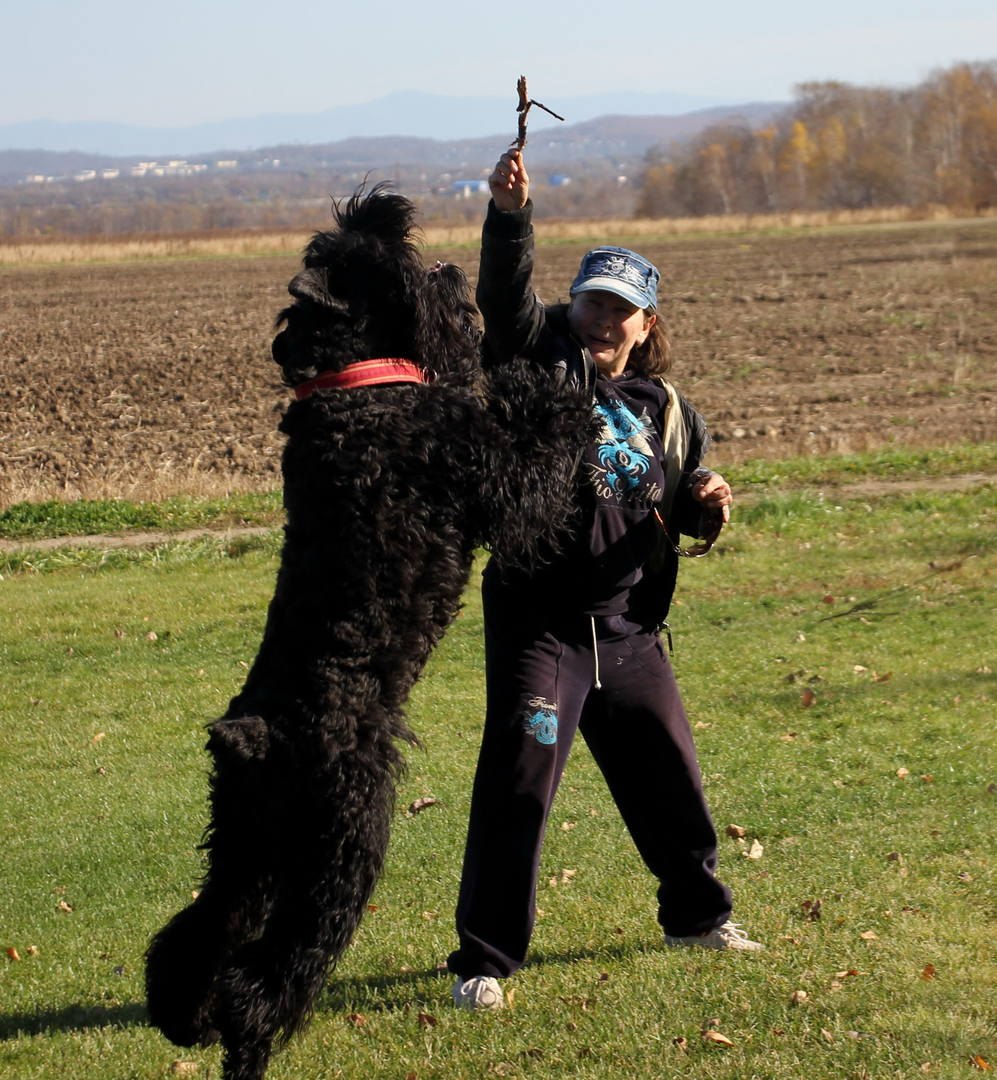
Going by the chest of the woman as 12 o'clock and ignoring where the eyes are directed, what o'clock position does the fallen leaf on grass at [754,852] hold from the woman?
The fallen leaf on grass is roughly at 7 o'clock from the woman.

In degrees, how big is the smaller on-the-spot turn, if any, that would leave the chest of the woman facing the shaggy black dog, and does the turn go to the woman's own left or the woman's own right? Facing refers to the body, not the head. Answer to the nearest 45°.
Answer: approximately 45° to the woman's own right

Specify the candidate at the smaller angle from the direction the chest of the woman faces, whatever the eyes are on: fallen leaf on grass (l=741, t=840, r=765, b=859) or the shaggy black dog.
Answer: the shaggy black dog

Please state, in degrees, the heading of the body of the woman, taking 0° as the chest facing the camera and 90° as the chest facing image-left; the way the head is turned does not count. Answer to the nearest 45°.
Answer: approximately 0°
